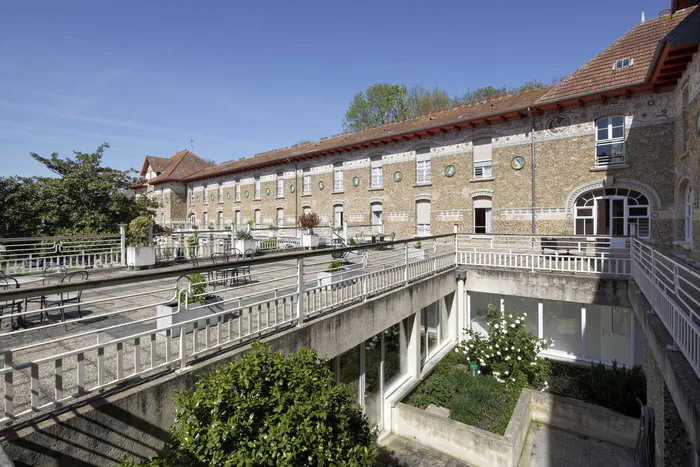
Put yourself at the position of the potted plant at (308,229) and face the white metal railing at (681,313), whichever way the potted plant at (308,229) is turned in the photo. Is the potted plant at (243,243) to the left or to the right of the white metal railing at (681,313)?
right

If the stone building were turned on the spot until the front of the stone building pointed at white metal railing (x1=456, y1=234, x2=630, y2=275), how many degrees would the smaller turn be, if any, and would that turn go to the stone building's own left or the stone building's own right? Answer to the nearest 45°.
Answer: approximately 45° to the stone building's own left

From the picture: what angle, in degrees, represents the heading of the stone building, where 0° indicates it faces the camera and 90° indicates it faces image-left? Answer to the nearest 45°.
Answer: approximately 45°

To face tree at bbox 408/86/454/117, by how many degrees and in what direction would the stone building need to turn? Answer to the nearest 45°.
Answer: approximately 135° to its right

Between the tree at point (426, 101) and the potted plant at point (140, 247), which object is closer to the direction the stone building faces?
the potted plant

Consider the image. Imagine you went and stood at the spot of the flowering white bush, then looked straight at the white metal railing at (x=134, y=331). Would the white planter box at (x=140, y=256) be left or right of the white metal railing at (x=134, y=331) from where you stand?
right

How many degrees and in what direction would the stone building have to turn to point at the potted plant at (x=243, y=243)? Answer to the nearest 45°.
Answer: approximately 45° to its right

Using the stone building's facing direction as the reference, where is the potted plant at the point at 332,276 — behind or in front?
in front

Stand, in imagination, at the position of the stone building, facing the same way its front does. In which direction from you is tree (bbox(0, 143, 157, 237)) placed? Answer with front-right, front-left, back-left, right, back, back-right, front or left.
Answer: front-right

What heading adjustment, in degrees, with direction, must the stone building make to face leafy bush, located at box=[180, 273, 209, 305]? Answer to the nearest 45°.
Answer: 0° — it already faces it

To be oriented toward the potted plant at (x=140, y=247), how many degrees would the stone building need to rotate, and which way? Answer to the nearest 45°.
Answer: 0° — it already faces it

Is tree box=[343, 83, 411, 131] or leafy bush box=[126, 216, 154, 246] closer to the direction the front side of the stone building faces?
the leafy bush

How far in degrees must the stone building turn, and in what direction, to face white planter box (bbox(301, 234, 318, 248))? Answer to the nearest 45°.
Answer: approximately 45° to its right

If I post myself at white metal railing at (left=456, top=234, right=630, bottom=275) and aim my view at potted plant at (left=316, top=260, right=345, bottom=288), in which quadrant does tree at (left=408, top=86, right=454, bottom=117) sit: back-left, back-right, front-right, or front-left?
back-right
